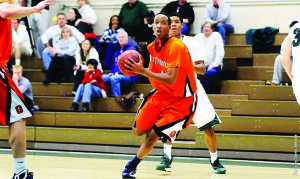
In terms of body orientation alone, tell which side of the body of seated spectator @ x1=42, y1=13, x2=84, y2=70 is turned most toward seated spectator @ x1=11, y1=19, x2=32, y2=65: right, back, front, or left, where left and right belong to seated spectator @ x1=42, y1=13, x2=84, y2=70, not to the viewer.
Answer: right

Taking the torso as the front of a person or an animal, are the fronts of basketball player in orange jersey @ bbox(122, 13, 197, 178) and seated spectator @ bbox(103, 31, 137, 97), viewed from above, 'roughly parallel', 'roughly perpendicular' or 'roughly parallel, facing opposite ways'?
roughly parallel

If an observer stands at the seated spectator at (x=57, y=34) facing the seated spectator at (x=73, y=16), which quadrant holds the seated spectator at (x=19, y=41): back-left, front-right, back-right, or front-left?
back-left

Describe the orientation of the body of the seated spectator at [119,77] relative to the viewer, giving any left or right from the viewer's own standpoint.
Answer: facing the viewer and to the left of the viewer

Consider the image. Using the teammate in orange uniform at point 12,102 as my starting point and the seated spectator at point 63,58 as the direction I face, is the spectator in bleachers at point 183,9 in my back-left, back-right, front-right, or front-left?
front-right

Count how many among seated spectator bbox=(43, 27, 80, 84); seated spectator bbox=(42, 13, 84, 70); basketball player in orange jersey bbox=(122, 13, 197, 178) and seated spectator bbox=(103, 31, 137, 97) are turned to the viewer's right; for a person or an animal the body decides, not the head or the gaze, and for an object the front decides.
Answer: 0

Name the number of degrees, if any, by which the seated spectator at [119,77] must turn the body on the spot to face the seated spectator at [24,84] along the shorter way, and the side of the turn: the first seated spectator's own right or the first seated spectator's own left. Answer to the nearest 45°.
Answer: approximately 45° to the first seated spectator's own right

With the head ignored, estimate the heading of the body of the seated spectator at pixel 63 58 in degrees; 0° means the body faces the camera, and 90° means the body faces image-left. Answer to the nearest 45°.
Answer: approximately 45°

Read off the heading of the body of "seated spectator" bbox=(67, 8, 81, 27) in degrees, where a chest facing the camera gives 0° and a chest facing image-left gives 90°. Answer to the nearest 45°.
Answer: approximately 45°

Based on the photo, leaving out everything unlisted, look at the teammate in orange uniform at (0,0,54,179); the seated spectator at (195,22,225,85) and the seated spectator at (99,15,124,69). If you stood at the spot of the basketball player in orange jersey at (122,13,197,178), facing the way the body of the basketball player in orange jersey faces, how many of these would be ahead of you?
1

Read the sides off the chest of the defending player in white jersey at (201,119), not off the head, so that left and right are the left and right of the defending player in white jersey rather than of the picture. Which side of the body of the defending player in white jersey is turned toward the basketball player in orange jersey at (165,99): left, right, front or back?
front

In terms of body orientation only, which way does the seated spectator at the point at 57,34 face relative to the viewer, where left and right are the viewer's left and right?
facing the viewer
